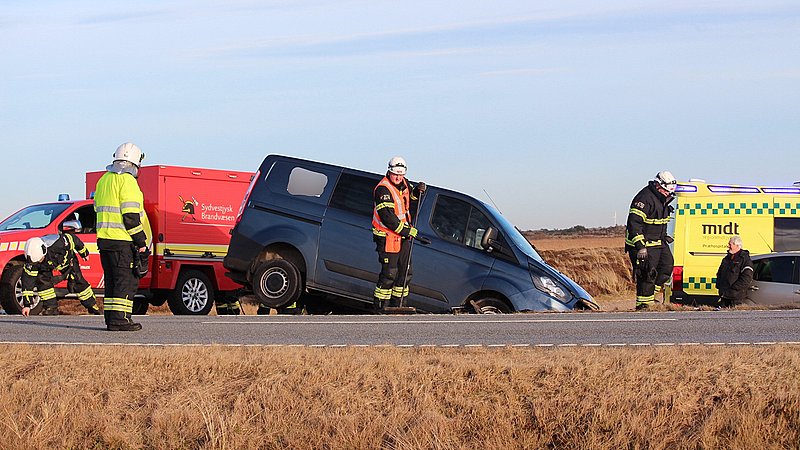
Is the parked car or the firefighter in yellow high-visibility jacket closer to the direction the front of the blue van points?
the parked car

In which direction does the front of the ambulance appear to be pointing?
to the viewer's right

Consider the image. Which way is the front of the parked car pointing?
to the viewer's right

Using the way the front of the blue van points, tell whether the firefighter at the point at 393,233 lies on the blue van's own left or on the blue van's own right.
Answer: on the blue van's own right

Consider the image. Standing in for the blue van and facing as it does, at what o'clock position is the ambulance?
The ambulance is roughly at 11 o'clock from the blue van.

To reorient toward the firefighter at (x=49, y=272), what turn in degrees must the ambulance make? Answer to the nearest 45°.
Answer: approximately 135° to its right

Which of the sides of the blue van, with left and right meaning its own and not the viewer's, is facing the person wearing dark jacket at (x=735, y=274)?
front

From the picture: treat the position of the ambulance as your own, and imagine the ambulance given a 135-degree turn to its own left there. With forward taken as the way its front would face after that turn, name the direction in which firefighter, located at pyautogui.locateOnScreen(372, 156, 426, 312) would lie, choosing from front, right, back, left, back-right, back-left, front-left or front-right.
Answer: left

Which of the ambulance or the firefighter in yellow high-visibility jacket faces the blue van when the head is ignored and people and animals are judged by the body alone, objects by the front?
the firefighter in yellow high-visibility jacket

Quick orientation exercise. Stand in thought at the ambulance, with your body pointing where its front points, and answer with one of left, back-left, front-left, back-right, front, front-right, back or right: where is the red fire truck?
back

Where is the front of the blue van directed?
to the viewer's right
